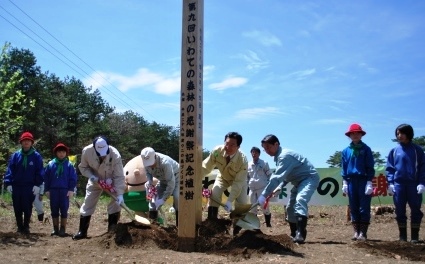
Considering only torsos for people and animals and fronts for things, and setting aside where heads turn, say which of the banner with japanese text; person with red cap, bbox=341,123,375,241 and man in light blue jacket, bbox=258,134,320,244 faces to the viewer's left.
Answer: the man in light blue jacket

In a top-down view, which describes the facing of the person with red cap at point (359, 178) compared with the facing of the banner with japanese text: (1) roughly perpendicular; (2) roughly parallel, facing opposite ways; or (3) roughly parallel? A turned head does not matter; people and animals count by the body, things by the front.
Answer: roughly parallel

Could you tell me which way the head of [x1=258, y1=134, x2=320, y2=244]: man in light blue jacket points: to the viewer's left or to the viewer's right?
to the viewer's left

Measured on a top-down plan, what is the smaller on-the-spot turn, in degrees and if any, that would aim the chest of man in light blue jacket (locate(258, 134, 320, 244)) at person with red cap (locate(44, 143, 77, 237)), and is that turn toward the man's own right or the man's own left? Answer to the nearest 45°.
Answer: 0° — they already face them

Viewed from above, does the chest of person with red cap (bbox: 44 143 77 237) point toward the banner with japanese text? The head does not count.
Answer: no

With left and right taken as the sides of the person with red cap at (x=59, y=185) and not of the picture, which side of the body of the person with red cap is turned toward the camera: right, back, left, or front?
front

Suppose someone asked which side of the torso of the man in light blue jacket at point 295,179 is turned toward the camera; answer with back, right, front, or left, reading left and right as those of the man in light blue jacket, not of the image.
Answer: left

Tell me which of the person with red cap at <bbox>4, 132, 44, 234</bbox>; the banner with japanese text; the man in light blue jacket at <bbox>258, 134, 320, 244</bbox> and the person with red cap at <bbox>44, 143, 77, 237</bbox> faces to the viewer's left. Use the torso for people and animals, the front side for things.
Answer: the man in light blue jacket

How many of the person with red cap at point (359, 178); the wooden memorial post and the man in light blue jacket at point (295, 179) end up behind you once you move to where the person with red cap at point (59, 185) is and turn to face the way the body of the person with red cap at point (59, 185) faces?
0

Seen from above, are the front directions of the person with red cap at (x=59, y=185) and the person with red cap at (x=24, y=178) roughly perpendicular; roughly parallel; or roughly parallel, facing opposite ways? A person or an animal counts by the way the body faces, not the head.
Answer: roughly parallel

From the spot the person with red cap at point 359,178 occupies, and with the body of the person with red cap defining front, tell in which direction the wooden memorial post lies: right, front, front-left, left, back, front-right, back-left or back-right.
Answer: front-right

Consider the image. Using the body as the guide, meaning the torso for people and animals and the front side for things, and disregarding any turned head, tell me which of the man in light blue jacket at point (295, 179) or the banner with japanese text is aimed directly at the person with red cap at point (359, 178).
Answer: the banner with japanese text

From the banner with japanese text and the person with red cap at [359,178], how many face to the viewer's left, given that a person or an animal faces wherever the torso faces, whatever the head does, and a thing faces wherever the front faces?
0

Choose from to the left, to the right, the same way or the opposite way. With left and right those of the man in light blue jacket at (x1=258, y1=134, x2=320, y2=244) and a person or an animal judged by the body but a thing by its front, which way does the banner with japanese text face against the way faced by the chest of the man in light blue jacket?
to the left

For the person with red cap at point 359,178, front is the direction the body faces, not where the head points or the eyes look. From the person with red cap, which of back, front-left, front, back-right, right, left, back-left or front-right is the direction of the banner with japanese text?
back

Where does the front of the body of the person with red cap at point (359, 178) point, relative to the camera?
toward the camera

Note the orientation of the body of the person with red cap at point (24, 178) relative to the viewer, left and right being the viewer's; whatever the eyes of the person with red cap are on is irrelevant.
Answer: facing the viewer
